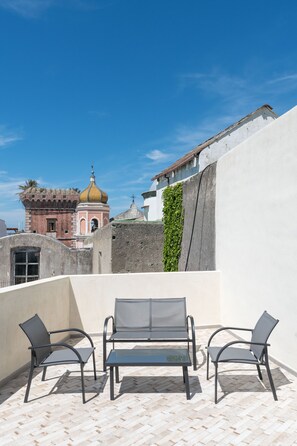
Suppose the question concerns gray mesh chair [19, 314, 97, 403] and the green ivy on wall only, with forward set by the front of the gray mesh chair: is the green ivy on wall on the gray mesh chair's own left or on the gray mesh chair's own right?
on the gray mesh chair's own left

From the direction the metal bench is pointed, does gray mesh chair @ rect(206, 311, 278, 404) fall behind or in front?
in front

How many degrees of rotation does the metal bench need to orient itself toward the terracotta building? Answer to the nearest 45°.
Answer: approximately 180°

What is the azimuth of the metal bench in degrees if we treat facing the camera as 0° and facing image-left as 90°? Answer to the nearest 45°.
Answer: approximately 0°

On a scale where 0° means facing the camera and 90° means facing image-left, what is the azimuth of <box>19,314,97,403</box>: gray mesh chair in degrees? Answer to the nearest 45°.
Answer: approximately 270°

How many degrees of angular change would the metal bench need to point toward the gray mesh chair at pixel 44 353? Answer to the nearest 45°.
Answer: approximately 45° to its right

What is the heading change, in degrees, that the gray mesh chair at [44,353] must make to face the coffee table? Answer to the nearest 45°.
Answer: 0° — it already faces it

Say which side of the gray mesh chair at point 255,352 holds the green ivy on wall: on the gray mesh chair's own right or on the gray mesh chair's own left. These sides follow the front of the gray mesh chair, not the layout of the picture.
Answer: on the gray mesh chair's own right

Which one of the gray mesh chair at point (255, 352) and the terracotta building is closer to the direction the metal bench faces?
the gray mesh chair

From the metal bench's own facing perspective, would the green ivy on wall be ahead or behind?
behind

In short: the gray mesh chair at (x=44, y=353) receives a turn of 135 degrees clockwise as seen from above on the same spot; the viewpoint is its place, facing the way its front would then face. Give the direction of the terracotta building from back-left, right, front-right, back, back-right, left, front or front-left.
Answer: back-right
